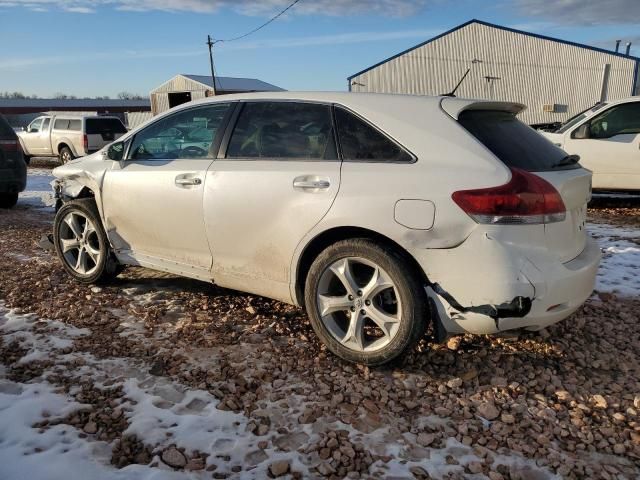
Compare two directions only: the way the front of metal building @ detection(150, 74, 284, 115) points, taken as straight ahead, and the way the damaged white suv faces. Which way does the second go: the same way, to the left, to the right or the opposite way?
to the right

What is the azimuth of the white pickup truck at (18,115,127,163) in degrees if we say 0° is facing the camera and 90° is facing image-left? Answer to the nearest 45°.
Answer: approximately 135°

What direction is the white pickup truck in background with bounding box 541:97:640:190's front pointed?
to the viewer's left

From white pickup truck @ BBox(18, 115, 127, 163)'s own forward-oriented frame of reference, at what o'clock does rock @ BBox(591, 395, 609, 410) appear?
The rock is roughly at 7 o'clock from the white pickup truck.

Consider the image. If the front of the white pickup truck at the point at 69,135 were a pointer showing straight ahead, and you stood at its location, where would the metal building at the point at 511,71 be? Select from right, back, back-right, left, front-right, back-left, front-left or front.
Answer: back-right

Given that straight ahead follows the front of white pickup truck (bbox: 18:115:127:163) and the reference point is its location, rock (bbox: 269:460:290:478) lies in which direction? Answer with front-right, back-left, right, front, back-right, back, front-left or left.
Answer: back-left

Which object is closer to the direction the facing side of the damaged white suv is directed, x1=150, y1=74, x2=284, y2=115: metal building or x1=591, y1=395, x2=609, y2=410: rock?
the metal building

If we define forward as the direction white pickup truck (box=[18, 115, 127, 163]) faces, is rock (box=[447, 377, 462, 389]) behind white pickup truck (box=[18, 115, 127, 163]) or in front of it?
behind

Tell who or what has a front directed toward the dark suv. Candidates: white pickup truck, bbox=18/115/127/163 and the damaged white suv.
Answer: the damaged white suv

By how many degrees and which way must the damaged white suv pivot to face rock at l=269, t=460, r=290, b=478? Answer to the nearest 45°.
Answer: approximately 90° to its left
